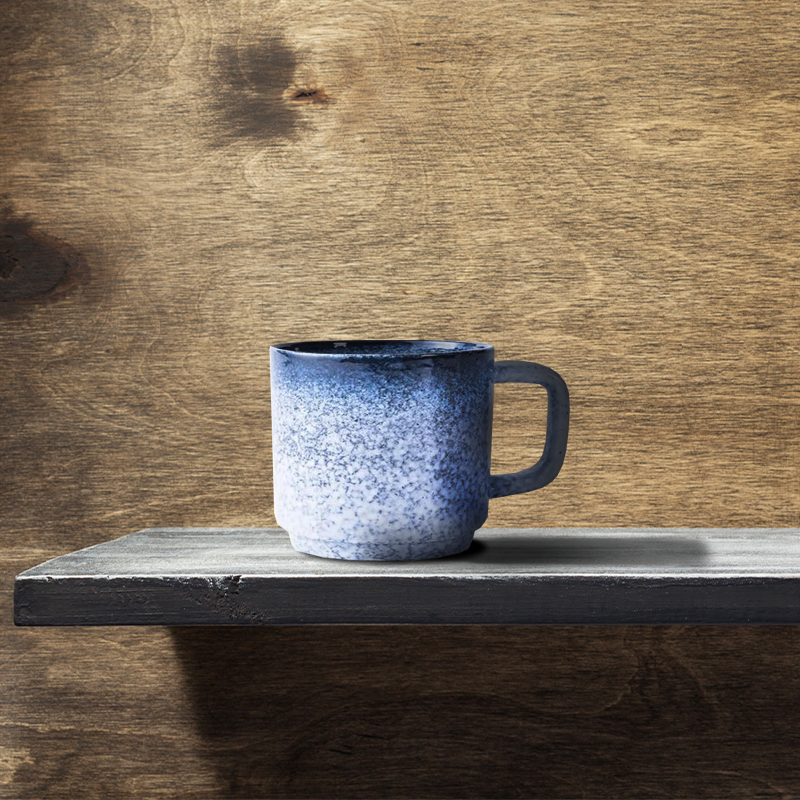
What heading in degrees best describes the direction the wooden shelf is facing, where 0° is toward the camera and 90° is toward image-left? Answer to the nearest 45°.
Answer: approximately 0°
